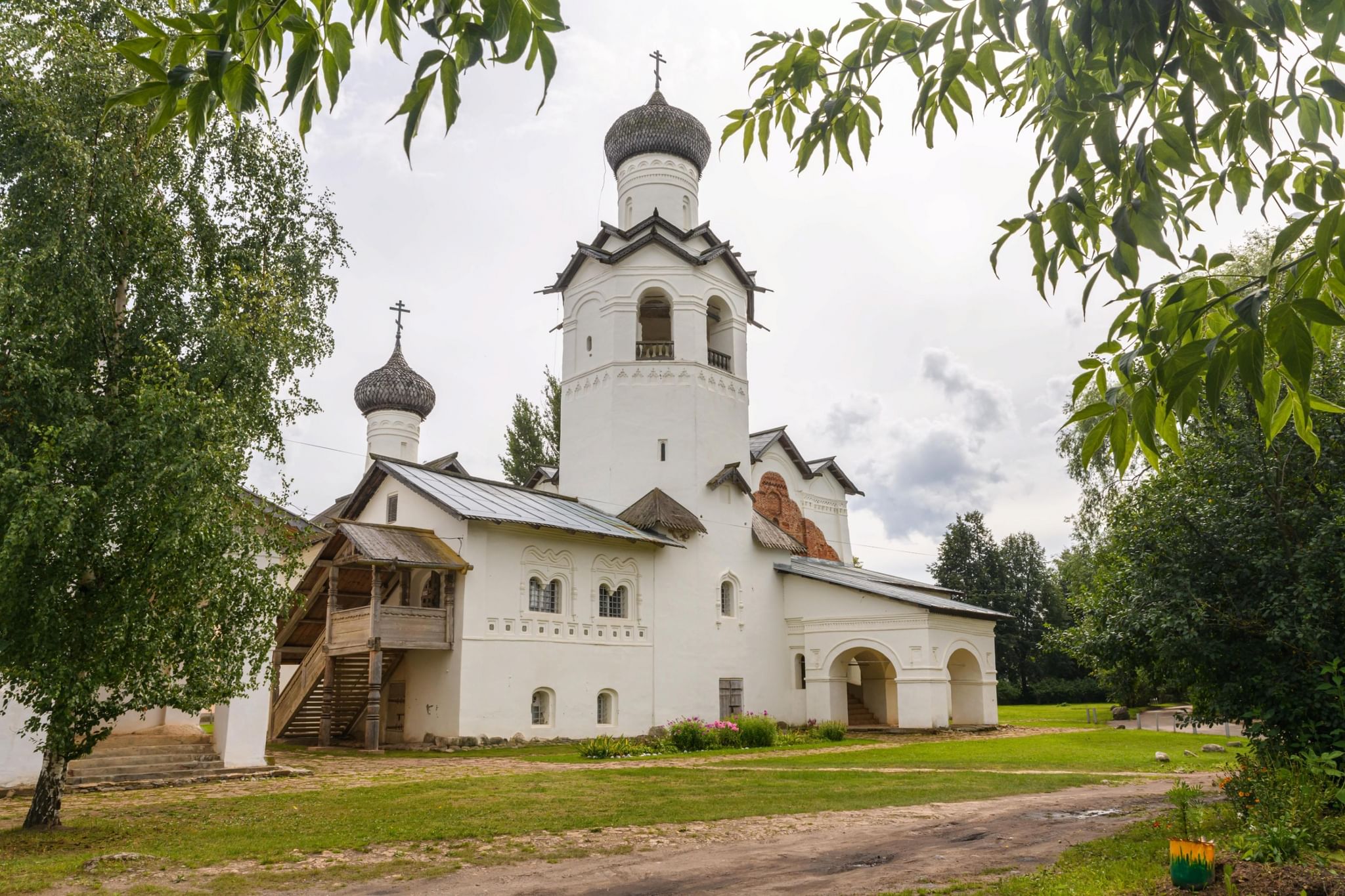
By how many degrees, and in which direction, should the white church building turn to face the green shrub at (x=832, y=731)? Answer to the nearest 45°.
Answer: approximately 45° to its left

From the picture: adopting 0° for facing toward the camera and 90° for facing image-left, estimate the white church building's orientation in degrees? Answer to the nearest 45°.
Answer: approximately 0°

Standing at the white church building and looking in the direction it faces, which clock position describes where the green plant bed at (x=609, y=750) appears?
The green plant bed is roughly at 12 o'clock from the white church building.
